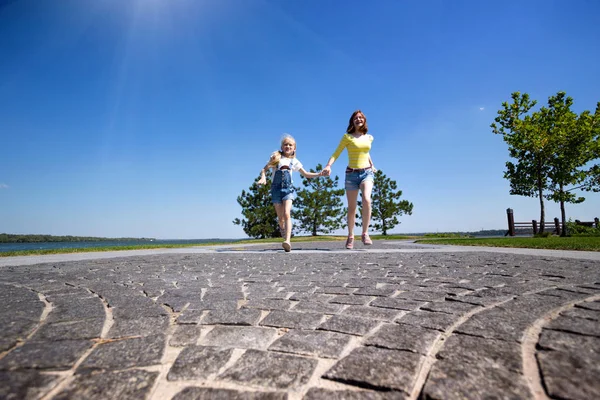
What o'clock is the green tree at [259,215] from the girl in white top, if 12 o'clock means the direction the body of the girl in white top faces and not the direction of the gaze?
The green tree is roughly at 6 o'clock from the girl in white top.

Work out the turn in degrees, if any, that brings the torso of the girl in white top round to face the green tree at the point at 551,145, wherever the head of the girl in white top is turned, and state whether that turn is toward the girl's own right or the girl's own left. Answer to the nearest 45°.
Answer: approximately 135° to the girl's own left

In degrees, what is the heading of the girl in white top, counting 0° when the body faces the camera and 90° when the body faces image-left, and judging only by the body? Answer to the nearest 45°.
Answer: approximately 0°

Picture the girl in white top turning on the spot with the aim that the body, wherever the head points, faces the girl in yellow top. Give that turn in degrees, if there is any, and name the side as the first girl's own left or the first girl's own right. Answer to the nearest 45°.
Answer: approximately 90° to the first girl's own left

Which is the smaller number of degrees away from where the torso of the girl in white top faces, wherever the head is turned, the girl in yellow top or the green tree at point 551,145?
the girl in yellow top

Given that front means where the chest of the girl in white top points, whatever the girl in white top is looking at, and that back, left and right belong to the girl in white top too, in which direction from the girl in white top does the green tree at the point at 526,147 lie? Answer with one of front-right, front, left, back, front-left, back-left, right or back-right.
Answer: back-left

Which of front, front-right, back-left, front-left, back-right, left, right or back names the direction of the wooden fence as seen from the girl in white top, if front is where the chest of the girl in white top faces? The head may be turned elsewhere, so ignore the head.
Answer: back-left
